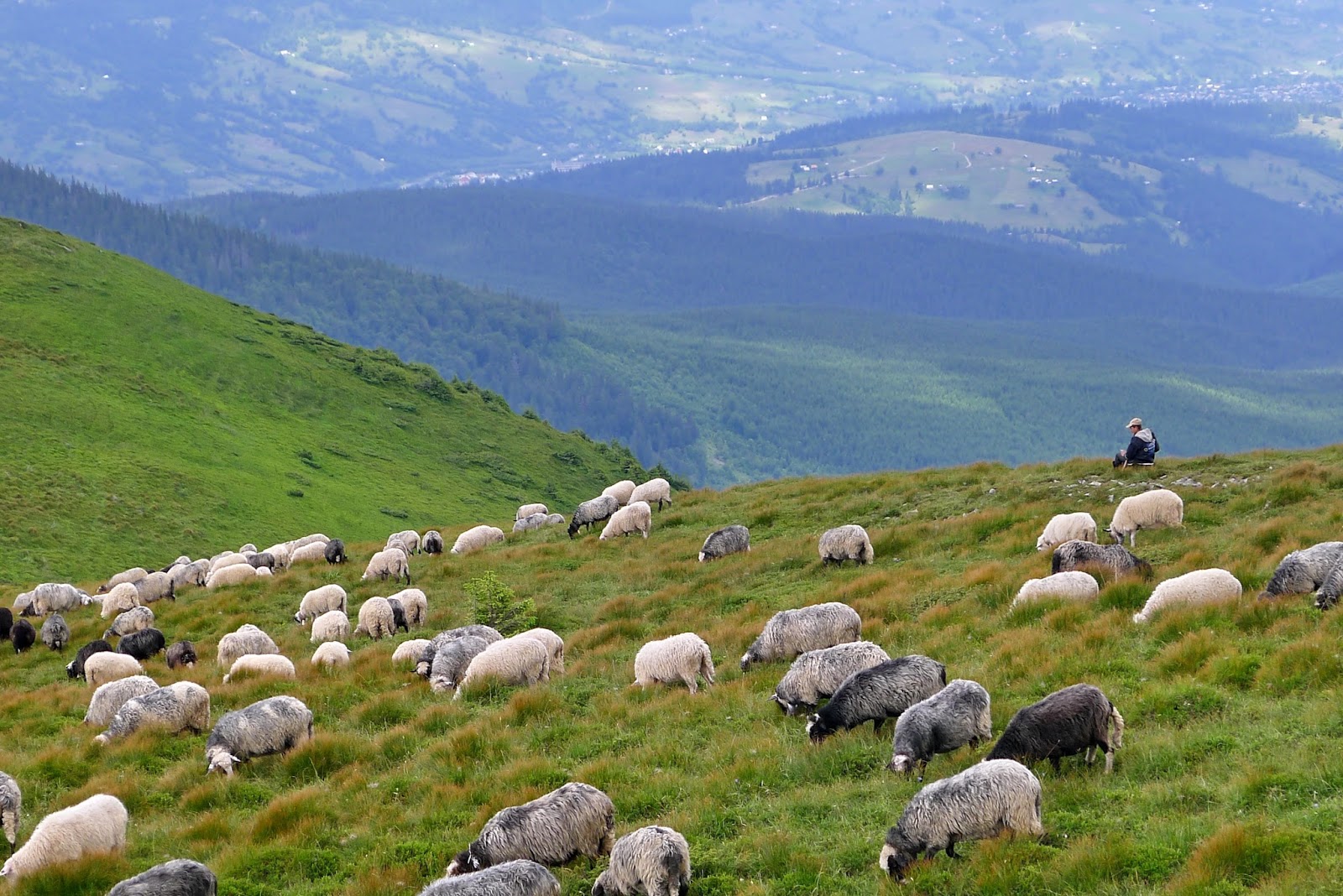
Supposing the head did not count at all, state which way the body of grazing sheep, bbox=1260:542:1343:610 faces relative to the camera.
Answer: to the viewer's left

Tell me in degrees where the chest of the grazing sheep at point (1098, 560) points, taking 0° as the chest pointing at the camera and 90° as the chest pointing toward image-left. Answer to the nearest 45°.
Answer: approximately 270°

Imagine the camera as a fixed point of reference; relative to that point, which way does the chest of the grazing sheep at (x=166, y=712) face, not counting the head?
to the viewer's left

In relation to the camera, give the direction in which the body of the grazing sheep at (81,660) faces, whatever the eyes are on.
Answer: to the viewer's left

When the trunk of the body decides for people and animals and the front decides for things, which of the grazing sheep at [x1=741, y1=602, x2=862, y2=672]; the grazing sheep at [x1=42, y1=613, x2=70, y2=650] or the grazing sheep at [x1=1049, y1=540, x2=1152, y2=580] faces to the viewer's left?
the grazing sheep at [x1=741, y1=602, x2=862, y2=672]

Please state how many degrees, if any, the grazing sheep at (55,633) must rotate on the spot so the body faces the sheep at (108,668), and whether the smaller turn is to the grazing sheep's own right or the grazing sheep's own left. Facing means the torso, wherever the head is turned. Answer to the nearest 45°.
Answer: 0° — it already faces it
